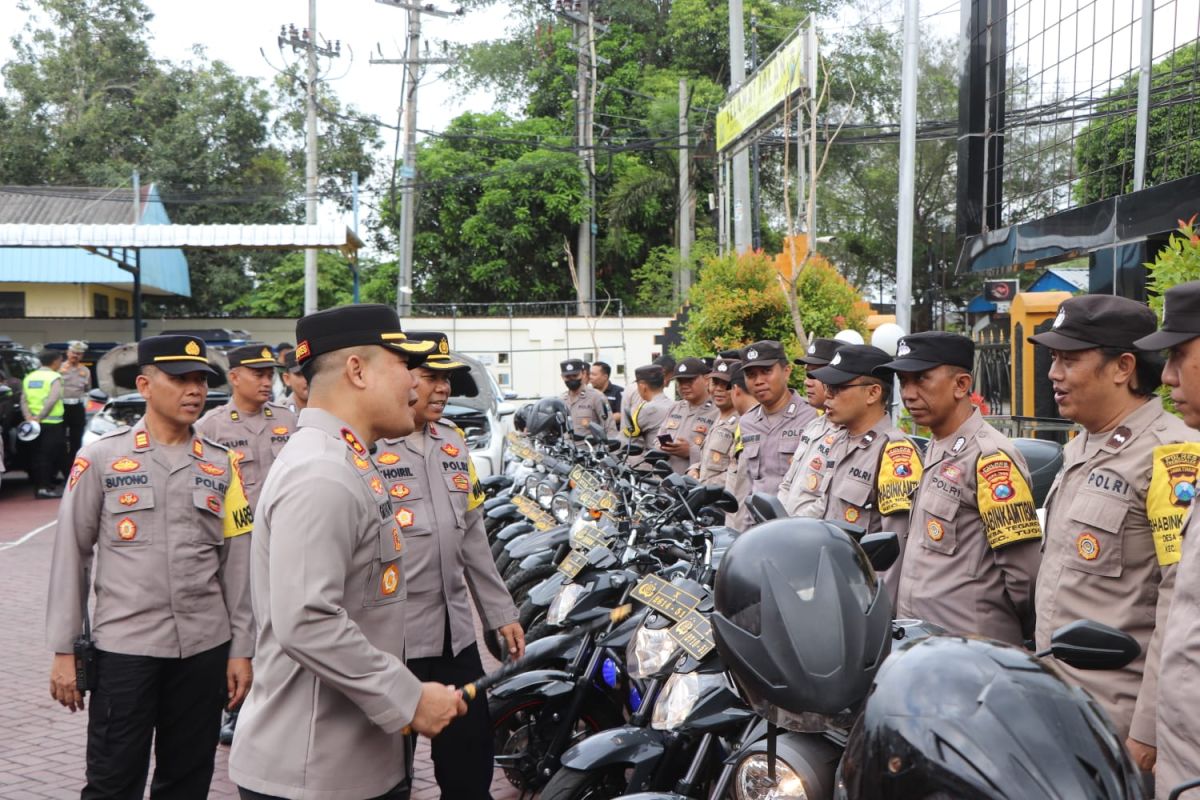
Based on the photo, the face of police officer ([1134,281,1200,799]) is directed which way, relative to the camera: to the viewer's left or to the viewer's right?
to the viewer's left

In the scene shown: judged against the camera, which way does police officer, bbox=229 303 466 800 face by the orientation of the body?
to the viewer's right

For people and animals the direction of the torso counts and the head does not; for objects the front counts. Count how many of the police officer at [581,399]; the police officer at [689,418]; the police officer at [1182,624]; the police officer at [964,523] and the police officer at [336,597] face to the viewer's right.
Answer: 1

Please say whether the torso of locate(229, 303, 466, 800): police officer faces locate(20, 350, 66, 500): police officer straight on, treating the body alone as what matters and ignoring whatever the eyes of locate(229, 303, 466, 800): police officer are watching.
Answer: no

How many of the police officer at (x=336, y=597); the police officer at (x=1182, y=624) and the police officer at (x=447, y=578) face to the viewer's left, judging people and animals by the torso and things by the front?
1

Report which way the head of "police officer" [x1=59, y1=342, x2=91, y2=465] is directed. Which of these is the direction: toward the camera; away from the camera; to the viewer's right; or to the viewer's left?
toward the camera

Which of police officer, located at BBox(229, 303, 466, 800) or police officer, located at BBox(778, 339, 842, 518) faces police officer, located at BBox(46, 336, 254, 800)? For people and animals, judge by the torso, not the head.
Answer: police officer, located at BBox(778, 339, 842, 518)

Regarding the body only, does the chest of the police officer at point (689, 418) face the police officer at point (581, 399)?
no

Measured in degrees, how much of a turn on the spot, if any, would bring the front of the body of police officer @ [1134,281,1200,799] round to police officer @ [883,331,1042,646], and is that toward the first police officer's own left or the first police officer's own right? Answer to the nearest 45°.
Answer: approximately 45° to the first police officer's own right

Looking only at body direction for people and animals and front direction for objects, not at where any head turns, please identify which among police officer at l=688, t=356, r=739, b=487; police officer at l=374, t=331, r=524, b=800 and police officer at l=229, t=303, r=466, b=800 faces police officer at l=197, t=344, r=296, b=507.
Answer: police officer at l=688, t=356, r=739, b=487

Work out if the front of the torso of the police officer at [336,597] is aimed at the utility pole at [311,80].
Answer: no

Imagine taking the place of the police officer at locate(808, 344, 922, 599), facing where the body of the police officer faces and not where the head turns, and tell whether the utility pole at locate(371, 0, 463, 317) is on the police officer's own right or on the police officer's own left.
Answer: on the police officer's own right

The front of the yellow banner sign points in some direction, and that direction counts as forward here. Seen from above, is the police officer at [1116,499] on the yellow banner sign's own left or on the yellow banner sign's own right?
on the yellow banner sign's own left

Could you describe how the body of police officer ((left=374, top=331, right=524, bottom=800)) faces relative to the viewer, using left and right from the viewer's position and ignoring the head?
facing the viewer and to the right of the viewer

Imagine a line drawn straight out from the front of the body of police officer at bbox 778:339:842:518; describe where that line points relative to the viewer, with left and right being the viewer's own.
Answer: facing the viewer and to the left of the viewer

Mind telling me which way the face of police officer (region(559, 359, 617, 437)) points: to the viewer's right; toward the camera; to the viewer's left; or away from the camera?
toward the camera
